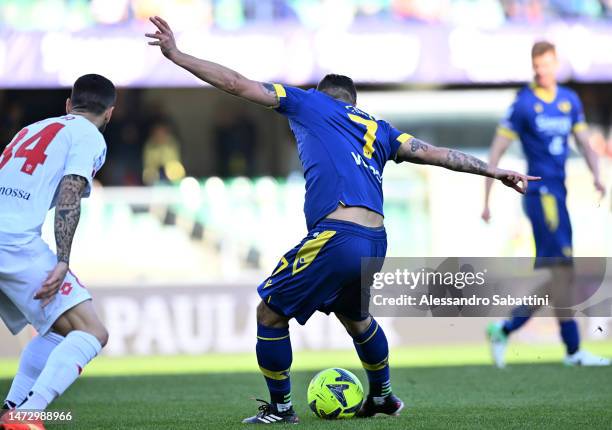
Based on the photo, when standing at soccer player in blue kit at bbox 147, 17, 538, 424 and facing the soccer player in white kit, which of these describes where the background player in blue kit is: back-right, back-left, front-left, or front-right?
back-right

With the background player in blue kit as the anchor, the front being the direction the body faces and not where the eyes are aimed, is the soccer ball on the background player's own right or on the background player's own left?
on the background player's own right

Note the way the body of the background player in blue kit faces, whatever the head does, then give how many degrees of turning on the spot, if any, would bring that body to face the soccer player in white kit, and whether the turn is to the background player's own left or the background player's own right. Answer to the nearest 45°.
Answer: approximately 90° to the background player's own right

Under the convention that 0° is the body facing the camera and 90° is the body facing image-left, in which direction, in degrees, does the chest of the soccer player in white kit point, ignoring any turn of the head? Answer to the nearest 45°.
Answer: approximately 225°

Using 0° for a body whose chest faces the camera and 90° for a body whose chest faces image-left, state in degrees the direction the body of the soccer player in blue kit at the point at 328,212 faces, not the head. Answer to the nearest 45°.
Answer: approximately 135°

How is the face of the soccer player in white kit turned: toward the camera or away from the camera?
away from the camera

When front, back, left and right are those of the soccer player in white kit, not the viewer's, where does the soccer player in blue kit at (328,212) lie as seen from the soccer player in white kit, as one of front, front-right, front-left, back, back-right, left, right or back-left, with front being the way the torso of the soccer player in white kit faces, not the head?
front-right
